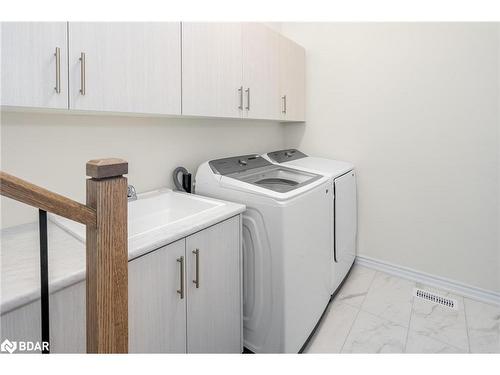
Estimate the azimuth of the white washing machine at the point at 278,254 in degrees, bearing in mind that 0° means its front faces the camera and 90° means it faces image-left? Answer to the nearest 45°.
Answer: approximately 315°

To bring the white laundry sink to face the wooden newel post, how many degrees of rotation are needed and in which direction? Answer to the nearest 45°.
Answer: approximately 45° to its right

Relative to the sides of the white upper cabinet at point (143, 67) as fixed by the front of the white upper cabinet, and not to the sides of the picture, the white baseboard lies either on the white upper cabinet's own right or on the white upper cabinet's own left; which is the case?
on the white upper cabinet's own left

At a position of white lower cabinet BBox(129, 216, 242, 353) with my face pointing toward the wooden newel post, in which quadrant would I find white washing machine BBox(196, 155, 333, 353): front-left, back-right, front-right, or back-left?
back-left

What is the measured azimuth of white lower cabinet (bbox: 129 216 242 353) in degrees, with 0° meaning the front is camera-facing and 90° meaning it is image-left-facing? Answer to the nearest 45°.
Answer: approximately 315°

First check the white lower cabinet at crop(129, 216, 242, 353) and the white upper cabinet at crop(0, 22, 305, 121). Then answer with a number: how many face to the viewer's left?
0

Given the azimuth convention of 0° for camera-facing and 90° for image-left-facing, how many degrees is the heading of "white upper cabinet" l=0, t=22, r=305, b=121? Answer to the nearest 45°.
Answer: approximately 315°

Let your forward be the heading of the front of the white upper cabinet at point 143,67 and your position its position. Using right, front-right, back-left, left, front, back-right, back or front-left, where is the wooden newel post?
front-right

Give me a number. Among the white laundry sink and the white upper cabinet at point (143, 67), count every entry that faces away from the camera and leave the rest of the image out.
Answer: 0

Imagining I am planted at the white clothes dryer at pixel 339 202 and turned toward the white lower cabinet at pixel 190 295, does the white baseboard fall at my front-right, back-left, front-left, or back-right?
back-left
